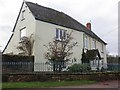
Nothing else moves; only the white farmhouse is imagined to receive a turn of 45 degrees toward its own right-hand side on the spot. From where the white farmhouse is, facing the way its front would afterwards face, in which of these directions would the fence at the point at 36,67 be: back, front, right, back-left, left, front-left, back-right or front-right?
front

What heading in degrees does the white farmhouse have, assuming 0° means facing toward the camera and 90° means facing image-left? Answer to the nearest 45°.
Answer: approximately 315°

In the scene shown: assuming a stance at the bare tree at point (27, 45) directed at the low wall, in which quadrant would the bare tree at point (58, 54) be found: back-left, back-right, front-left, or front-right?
front-left

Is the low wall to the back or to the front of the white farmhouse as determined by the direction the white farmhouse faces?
to the front
